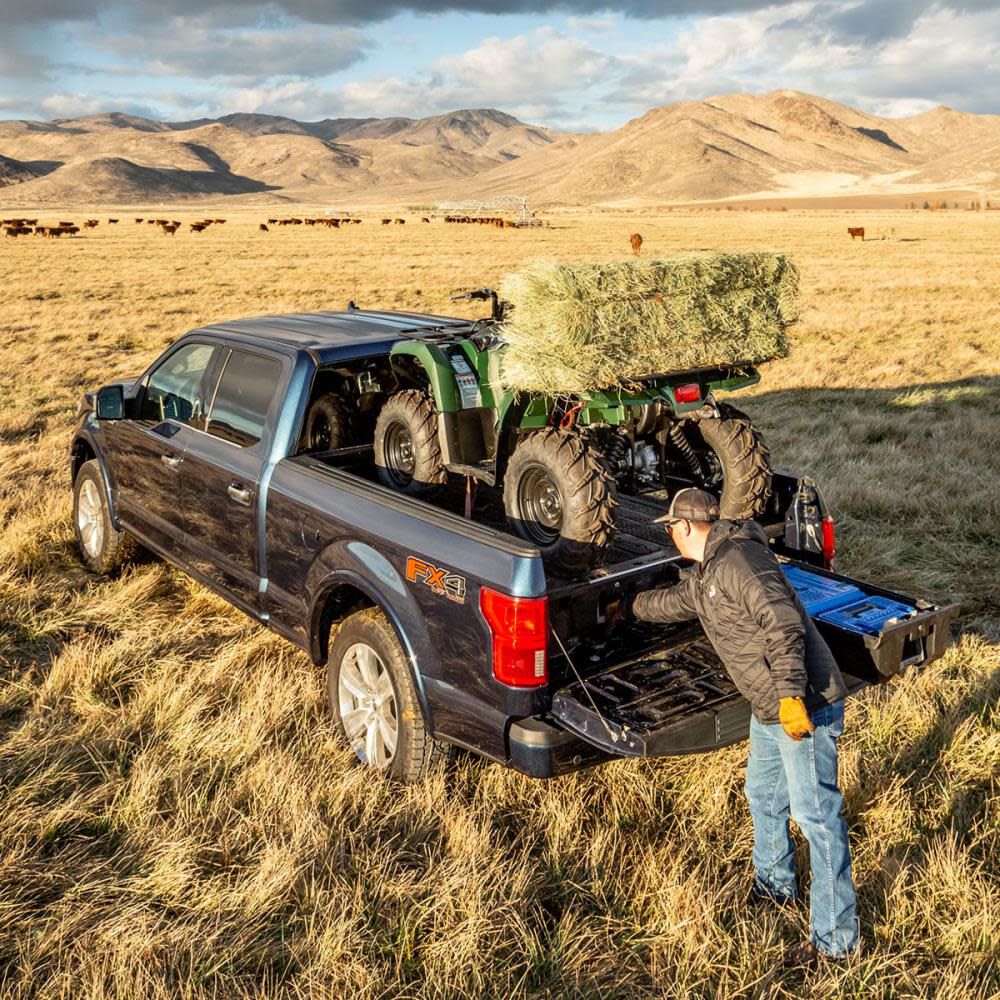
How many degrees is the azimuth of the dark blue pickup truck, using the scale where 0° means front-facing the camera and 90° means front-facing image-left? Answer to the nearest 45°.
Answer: approximately 135°

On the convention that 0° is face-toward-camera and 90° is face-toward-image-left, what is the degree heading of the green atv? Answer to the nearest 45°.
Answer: approximately 135°
